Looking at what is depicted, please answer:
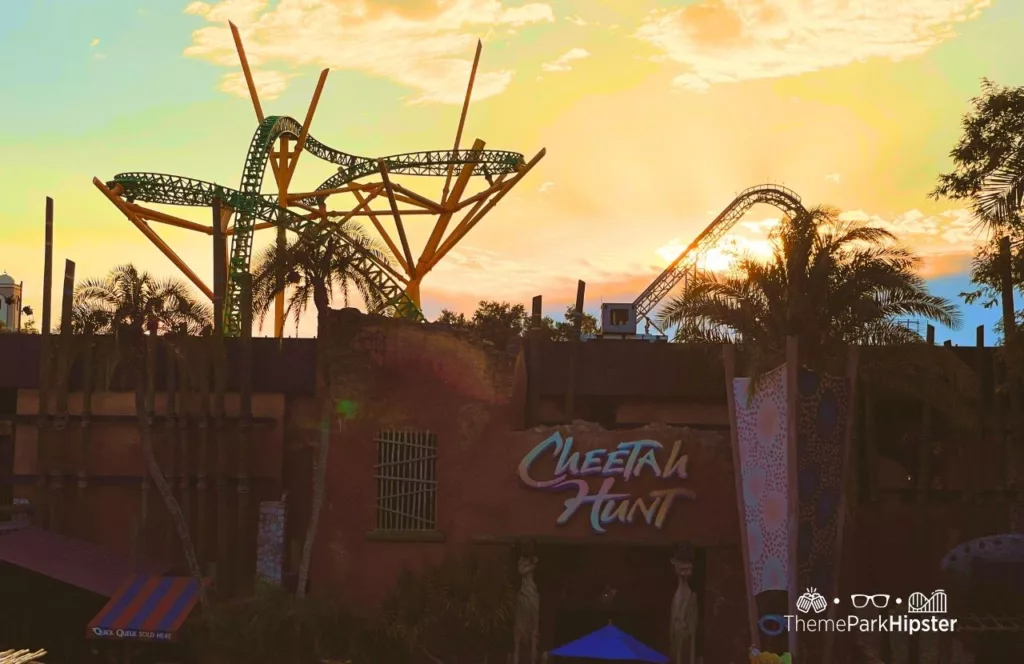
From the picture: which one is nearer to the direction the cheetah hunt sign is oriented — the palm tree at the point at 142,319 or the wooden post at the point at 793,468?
the wooden post

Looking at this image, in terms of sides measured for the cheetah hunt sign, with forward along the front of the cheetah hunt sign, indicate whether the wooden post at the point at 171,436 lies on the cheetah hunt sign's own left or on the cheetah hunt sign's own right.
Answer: on the cheetah hunt sign's own right

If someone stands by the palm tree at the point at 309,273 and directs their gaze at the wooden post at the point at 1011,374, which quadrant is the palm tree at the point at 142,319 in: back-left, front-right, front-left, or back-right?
back-left

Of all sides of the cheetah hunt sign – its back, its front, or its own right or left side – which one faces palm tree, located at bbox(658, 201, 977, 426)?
left

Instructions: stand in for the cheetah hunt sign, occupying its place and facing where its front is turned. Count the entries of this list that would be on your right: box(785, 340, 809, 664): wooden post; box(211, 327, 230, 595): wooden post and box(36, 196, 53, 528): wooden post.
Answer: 2

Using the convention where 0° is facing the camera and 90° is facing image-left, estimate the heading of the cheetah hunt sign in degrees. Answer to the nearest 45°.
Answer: approximately 0°

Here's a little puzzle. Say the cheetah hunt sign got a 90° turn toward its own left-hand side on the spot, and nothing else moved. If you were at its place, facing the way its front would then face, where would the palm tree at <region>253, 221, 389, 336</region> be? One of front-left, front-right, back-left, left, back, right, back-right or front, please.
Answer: back

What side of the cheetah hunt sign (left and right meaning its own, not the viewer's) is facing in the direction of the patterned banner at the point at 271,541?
right

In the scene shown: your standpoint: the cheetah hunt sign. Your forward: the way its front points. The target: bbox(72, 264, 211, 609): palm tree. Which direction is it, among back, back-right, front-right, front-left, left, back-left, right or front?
right

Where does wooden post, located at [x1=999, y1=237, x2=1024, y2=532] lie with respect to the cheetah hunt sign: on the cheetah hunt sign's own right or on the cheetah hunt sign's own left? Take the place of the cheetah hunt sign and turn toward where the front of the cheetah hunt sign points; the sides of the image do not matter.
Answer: on the cheetah hunt sign's own left

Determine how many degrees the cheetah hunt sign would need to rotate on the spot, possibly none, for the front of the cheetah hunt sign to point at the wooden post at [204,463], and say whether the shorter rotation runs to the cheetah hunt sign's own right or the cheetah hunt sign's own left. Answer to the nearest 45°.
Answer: approximately 90° to the cheetah hunt sign's own right
